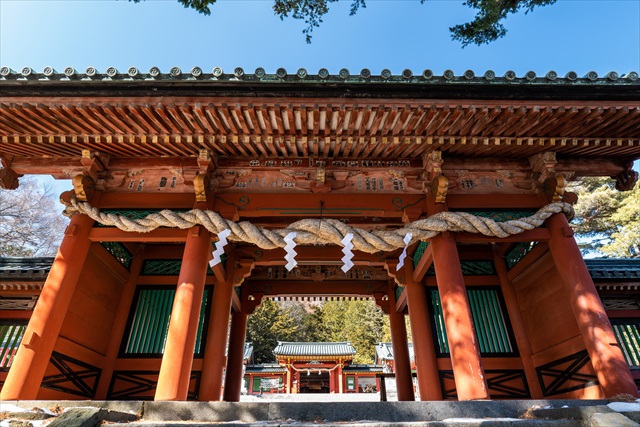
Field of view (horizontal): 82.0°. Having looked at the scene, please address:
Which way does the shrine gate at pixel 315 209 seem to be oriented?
toward the camera

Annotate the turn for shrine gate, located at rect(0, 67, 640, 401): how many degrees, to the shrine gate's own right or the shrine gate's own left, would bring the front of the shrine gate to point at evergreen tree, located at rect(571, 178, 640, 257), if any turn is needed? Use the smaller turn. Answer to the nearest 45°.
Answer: approximately 135° to the shrine gate's own left
